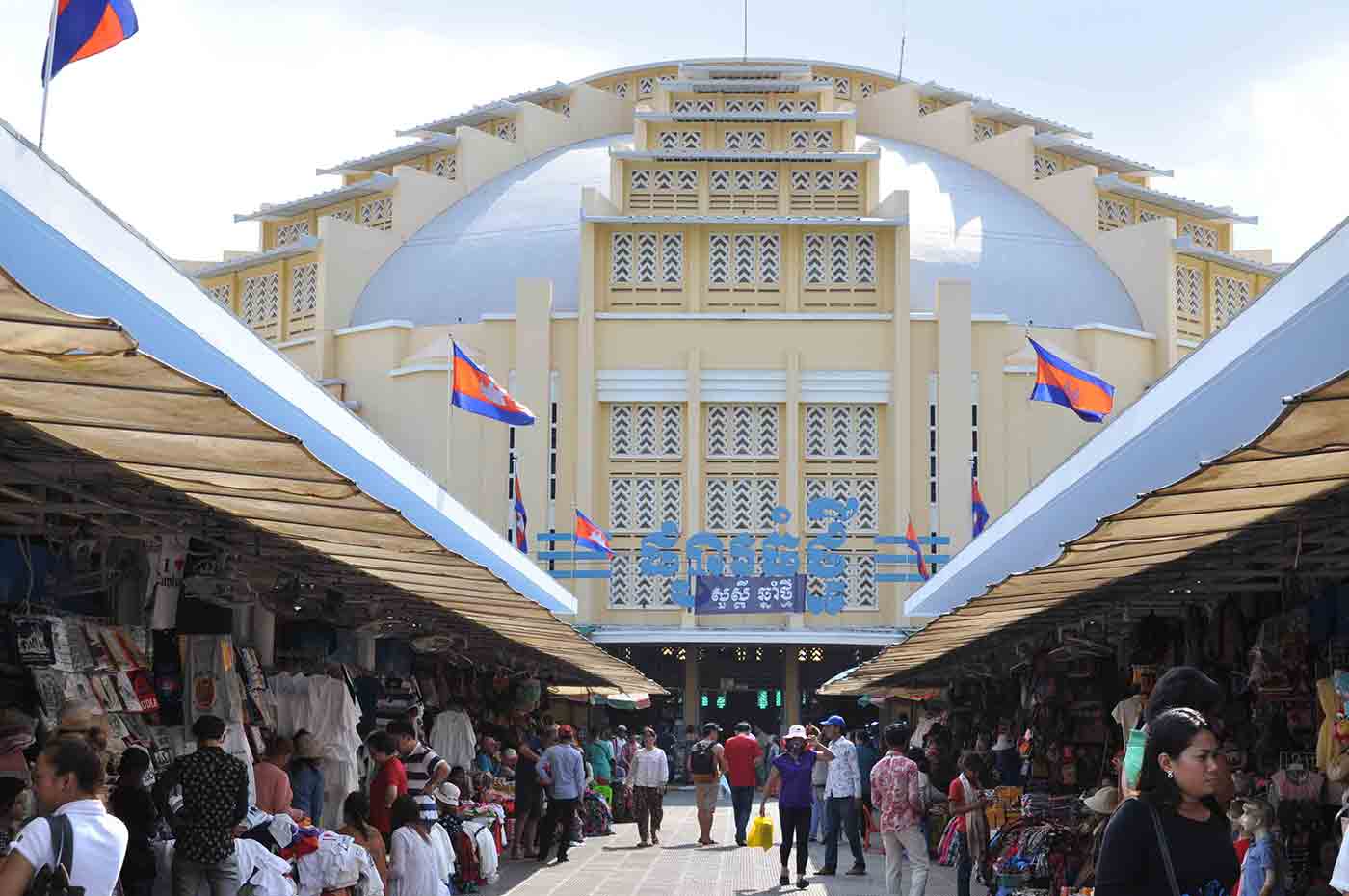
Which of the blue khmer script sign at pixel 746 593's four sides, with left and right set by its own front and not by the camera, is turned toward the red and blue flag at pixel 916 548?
left

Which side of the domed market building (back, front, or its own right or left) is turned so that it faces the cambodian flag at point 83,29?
front

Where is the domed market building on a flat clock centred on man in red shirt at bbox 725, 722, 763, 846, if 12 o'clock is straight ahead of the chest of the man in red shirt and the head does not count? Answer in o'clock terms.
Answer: The domed market building is roughly at 12 o'clock from the man in red shirt.

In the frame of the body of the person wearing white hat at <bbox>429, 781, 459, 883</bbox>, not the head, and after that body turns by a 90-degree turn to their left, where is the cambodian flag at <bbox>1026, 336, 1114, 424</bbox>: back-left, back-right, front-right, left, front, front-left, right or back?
front-right

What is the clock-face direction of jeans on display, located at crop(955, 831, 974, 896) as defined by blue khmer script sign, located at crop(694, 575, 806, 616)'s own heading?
The jeans on display is roughly at 12 o'clock from the blue khmer script sign.
